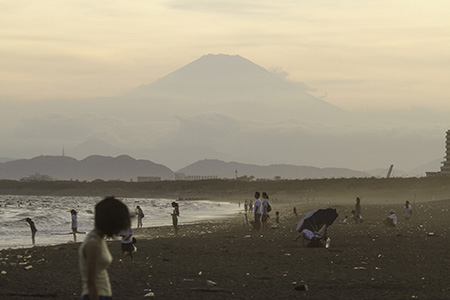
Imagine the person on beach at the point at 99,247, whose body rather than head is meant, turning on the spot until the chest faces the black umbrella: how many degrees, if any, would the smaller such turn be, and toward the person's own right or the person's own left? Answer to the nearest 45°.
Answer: approximately 45° to the person's own left
